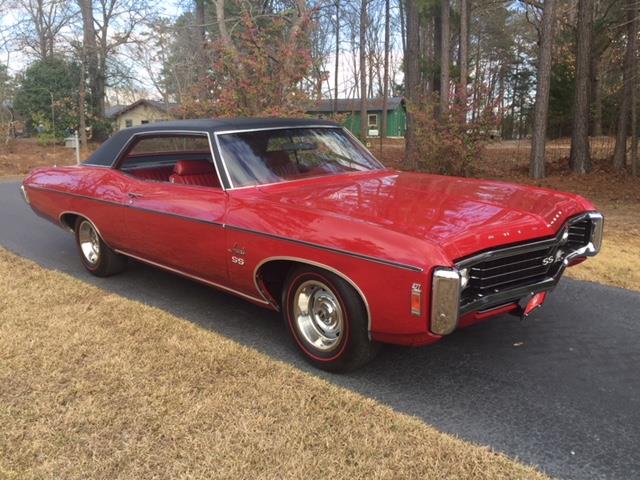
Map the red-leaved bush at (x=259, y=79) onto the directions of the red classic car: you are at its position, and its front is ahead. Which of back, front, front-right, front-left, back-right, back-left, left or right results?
back-left

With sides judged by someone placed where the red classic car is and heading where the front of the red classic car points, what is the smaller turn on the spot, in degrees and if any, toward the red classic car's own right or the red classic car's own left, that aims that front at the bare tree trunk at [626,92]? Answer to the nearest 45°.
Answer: approximately 90° to the red classic car's own left

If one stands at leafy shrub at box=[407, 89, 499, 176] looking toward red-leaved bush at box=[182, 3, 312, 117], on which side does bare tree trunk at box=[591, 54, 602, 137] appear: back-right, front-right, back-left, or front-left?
back-right

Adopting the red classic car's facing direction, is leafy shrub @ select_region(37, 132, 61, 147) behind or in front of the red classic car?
behind

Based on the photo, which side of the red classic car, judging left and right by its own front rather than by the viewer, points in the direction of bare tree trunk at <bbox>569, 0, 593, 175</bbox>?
left

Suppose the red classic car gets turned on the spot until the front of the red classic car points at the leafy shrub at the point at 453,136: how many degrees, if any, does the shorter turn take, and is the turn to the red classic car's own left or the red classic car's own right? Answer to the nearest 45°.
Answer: approximately 135° to the red classic car's own left

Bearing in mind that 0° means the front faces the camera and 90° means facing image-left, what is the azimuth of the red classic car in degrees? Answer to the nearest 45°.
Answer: approximately 315°
